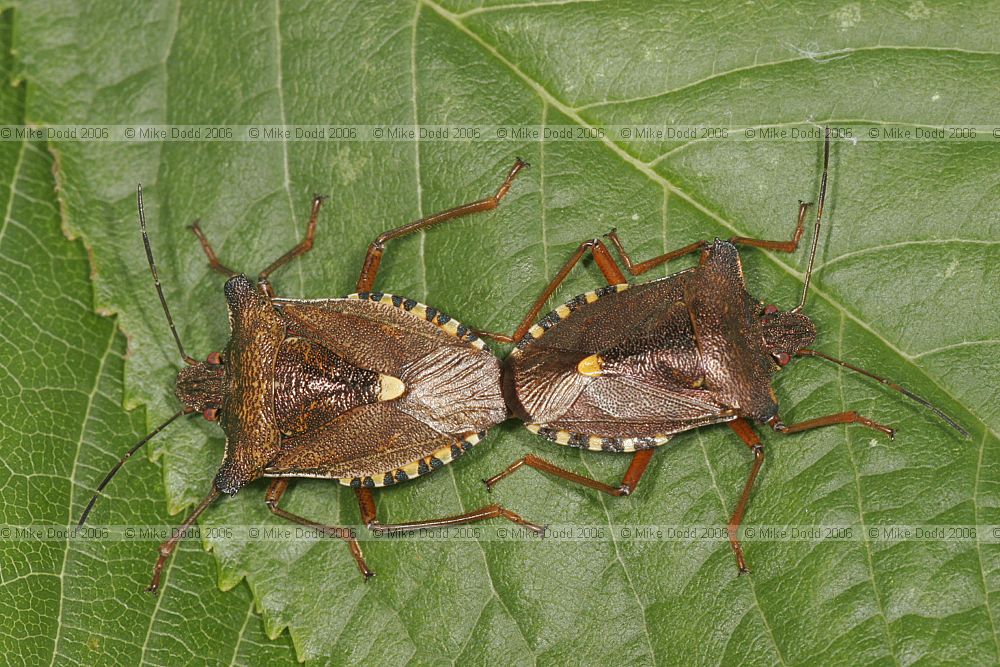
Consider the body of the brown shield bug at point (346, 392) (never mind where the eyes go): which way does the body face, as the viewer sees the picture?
to the viewer's left

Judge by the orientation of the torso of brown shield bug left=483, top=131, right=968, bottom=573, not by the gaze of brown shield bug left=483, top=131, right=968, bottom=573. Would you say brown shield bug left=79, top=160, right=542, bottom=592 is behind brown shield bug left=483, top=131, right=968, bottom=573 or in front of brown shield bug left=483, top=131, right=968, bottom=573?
behind

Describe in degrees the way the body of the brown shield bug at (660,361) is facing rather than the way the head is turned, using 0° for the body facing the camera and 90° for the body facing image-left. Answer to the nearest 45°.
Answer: approximately 270°

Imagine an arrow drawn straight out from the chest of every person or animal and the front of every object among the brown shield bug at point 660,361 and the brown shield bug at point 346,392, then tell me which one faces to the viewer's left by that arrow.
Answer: the brown shield bug at point 346,392

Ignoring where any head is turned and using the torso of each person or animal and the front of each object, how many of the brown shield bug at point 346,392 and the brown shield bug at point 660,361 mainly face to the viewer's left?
1

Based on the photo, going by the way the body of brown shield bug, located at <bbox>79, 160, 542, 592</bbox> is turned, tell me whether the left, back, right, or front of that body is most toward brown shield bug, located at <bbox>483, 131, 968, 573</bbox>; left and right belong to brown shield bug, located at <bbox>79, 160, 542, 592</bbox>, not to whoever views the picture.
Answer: back
